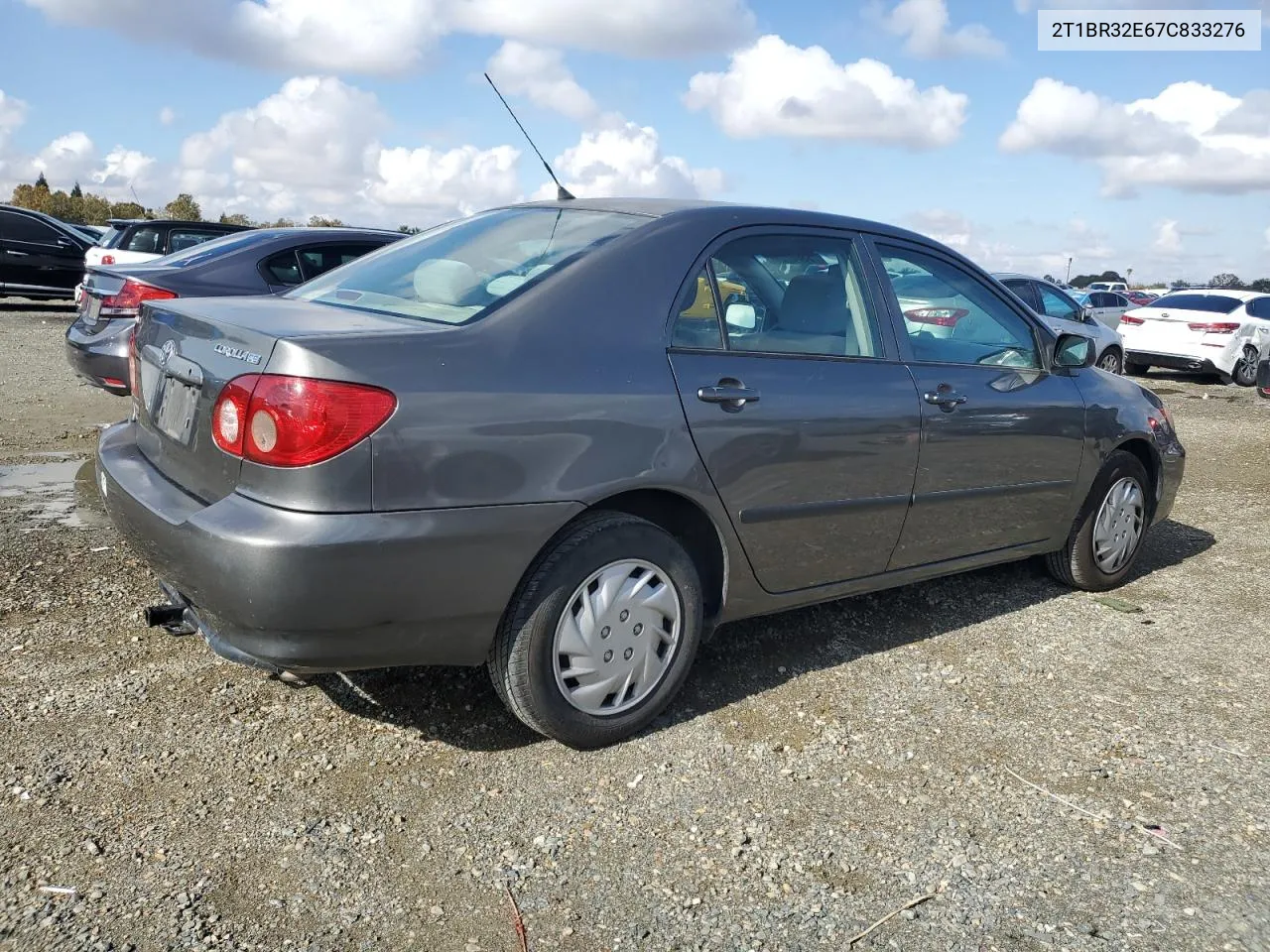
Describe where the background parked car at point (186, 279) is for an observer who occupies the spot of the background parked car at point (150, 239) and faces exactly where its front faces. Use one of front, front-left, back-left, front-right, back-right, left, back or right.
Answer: back-right

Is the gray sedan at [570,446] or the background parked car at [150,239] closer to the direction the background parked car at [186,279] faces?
the background parked car

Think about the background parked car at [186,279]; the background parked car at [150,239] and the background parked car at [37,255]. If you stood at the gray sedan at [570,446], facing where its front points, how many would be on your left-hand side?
3

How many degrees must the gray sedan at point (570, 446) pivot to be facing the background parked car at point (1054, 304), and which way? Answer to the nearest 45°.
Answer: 0° — it already faces it

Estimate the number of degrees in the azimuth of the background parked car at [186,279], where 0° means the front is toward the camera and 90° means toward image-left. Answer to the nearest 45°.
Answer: approximately 225°

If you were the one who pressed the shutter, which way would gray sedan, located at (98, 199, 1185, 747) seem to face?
facing away from the viewer and to the right of the viewer

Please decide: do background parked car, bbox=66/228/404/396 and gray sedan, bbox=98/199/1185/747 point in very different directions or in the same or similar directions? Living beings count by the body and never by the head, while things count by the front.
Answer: same or similar directions

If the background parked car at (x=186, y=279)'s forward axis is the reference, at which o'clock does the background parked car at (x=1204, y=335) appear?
the background parked car at (x=1204, y=335) is roughly at 1 o'clock from the background parked car at (x=186, y=279).

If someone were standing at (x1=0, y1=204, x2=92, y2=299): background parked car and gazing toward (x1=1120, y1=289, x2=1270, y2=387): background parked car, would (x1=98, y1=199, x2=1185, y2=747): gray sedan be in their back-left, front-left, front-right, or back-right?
front-right

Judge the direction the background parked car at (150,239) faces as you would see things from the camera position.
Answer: facing away from the viewer and to the right of the viewer

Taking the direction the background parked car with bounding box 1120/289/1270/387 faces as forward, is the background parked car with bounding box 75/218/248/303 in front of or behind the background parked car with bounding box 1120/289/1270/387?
behind

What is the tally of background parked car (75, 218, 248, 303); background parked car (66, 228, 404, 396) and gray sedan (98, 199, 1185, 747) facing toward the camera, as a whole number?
0

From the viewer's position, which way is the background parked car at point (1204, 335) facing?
facing away from the viewer and to the right of the viewer

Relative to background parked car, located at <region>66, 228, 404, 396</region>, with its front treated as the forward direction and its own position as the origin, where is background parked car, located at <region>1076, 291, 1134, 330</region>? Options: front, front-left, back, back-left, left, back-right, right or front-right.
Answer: front

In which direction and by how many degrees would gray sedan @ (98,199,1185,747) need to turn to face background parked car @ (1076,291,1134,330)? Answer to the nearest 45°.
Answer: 0° — it already faces it

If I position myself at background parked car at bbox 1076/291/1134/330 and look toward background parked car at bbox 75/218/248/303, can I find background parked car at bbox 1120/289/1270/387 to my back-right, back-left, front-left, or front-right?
front-left
